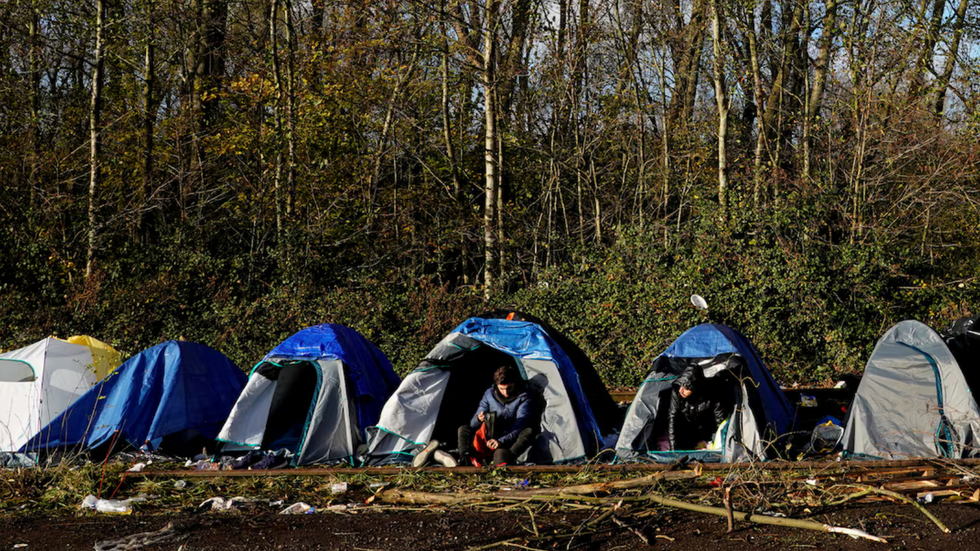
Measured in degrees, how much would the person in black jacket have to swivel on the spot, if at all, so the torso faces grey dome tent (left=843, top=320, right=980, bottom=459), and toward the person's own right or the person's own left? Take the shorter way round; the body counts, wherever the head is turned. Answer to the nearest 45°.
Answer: approximately 135° to the person's own left

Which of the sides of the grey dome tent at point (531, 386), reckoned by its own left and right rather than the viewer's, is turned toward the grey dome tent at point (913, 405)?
left

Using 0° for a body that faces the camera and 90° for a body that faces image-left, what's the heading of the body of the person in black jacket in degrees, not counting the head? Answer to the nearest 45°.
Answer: approximately 45°

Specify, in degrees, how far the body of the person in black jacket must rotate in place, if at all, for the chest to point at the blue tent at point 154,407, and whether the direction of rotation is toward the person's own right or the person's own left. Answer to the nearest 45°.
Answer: approximately 45° to the person's own right
